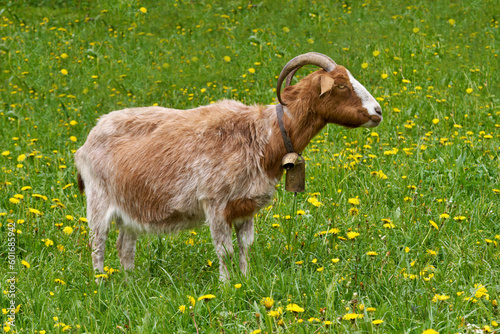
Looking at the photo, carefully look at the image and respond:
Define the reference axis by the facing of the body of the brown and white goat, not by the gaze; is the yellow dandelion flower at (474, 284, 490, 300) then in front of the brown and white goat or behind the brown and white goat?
in front

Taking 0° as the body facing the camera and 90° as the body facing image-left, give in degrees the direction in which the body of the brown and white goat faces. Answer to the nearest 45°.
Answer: approximately 270°
